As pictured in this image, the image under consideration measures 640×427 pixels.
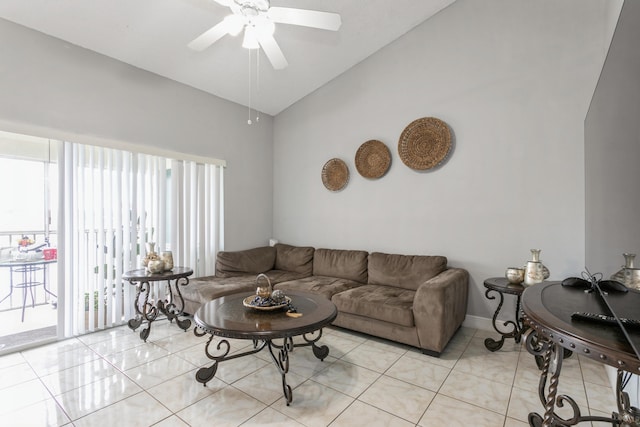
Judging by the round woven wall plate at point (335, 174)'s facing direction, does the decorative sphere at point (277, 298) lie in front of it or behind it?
in front

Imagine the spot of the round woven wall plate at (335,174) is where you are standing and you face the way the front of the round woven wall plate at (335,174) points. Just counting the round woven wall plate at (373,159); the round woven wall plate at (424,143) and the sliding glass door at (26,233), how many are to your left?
2

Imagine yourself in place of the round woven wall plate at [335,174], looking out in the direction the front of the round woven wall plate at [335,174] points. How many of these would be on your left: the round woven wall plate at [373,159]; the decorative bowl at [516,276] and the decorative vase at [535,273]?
3

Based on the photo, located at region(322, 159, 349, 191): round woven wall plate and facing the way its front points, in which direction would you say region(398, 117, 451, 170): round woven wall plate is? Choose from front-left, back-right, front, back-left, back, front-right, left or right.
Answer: left

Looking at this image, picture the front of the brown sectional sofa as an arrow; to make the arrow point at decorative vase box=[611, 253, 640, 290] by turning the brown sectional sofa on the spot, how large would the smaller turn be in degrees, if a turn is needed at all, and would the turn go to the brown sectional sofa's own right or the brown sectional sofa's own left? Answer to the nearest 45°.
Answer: approximately 90° to the brown sectional sofa's own left

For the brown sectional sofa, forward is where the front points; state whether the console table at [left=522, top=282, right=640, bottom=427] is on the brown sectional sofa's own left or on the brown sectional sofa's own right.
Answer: on the brown sectional sofa's own left

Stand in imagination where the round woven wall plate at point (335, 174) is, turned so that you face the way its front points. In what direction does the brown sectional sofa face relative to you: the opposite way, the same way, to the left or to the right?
the same way

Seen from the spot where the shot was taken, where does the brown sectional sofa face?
facing the viewer and to the left of the viewer

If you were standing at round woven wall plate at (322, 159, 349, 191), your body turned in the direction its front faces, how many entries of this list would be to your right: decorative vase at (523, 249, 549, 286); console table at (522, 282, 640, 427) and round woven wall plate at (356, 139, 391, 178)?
0

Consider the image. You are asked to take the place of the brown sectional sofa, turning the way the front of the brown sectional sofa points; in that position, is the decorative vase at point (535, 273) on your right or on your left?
on your left

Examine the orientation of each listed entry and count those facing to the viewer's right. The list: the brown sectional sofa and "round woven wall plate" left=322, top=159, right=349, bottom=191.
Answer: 0

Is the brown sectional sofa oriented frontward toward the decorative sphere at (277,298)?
yes

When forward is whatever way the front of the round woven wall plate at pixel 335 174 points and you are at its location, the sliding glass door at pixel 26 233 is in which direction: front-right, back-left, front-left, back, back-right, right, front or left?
front-right

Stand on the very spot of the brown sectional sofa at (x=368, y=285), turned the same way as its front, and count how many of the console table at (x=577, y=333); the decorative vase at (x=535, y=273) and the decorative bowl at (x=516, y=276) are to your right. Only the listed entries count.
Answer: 0
